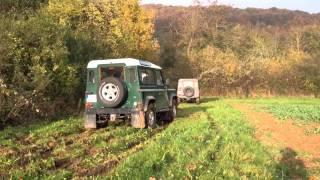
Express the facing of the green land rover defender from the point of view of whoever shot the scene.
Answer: facing away from the viewer and to the right of the viewer
